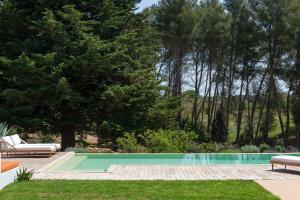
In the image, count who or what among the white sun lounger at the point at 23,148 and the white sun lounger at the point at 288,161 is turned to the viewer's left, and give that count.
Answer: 1

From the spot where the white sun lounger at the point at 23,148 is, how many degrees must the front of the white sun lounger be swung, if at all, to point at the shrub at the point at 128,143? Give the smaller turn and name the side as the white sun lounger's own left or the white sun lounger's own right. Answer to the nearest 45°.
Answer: approximately 45° to the white sun lounger's own left

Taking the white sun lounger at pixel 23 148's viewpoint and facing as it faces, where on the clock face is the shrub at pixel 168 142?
The shrub is roughly at 11 o'clock from the white sun lounger.

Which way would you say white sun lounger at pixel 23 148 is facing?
to the viewer's right

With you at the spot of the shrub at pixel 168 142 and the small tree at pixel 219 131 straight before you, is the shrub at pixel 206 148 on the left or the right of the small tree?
right

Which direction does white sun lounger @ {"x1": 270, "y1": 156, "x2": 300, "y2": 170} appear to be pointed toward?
to the viewer's left
